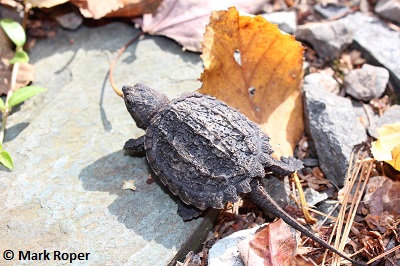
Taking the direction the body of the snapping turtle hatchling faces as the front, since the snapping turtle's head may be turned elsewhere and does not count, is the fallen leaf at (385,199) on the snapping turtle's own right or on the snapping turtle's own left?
on the snapping turtle's own right

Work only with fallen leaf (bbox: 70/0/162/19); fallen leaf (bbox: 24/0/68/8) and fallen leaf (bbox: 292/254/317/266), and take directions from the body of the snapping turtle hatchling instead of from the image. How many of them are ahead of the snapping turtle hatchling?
2

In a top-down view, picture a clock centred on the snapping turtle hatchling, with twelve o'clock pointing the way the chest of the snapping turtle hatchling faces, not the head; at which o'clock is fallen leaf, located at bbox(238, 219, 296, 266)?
The fallen leaf is roughly at 6 o'clock from the snapping turtle hatchling.

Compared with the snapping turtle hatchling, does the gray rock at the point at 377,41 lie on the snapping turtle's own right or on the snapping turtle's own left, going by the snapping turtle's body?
on the snapping turtle's own right

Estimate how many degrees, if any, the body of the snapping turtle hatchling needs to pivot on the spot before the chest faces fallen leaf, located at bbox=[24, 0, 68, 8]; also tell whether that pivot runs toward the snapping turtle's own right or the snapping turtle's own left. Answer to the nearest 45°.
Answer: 0° — it already faces it

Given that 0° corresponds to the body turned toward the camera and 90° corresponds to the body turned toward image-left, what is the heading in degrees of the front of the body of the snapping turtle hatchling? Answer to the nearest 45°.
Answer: approximately 135°

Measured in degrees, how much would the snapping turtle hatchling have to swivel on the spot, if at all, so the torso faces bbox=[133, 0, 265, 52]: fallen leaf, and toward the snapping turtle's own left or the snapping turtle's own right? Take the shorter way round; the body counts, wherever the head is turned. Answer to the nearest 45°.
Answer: approximately 45° to the snapping turtle's own right

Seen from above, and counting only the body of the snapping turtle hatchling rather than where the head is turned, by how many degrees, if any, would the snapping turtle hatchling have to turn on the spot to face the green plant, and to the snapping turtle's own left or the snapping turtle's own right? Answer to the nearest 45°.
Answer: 0° — it already faces it

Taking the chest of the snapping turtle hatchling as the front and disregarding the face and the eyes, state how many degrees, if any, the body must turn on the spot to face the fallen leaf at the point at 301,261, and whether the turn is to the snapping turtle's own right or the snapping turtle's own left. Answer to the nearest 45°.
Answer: approximately 180°

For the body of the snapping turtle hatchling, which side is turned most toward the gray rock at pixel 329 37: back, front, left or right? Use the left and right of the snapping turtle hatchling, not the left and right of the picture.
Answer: right

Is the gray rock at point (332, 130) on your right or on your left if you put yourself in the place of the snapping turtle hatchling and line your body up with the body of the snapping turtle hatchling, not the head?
on your right

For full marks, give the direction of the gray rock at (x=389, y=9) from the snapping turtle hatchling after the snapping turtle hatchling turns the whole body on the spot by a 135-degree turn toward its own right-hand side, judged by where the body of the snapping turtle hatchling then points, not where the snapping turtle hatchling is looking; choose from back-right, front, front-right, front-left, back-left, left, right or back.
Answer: front-left

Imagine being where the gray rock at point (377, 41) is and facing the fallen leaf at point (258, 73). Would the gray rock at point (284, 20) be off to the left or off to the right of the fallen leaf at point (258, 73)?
right
